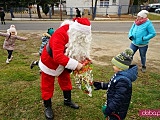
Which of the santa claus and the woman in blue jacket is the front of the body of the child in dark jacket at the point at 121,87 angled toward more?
the santa claus

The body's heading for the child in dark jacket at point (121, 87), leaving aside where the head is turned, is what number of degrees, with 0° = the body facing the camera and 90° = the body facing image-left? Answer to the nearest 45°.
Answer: approximately 90°

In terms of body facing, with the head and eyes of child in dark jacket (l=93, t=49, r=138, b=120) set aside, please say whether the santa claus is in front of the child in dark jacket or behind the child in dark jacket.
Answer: in front

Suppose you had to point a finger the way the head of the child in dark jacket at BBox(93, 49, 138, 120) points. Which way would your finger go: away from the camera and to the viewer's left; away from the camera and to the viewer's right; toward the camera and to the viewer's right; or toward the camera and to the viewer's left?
away from the camera and to the viewer's left

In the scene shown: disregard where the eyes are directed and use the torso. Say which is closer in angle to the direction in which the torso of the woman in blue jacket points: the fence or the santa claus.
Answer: the santa claus

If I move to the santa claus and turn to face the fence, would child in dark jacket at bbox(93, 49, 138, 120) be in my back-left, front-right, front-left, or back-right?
back-right

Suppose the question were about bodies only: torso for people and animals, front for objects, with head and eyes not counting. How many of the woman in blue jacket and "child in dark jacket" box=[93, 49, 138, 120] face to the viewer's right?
0

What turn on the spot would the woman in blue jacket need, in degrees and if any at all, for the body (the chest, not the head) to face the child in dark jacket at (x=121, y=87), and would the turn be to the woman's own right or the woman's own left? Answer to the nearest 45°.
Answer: approximately 45° to the woman's own left
